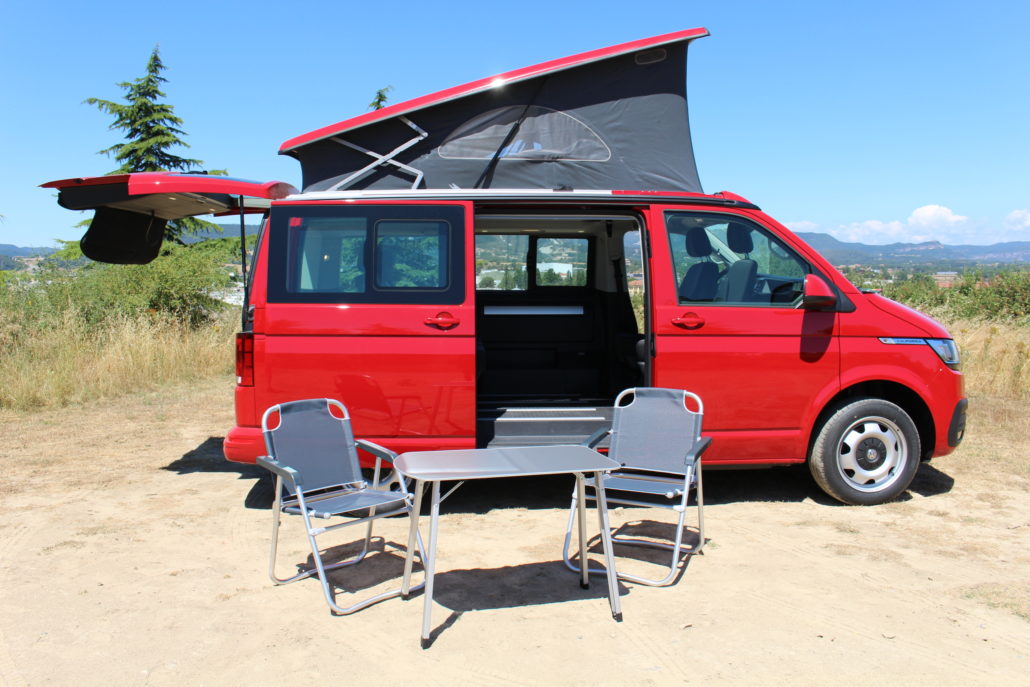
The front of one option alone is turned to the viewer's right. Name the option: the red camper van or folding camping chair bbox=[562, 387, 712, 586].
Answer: the red camper van

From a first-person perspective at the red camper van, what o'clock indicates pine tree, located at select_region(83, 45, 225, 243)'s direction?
The pine tree is roughly at 8 o'clock from the red camper van.

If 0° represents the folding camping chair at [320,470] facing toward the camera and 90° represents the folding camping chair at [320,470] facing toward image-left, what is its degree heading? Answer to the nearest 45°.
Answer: approximately 315°

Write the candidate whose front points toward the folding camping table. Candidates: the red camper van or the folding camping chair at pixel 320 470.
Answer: the folding camping chair

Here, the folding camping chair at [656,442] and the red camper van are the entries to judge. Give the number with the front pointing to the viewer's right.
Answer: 1

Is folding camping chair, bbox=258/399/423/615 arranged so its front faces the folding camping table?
yes

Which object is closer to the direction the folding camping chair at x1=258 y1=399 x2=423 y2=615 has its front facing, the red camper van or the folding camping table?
the folding camping table

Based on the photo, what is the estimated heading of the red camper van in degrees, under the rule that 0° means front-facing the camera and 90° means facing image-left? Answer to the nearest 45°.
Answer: approximately 270°

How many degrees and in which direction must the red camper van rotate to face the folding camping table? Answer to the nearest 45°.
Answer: approximately 90° to its right

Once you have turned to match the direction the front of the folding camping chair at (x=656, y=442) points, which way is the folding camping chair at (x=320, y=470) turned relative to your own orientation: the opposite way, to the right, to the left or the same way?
to the left

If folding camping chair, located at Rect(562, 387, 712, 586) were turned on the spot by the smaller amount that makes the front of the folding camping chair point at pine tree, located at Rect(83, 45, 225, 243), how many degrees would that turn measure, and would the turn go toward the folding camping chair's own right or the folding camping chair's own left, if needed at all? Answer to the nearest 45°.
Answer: approximately 90° to the folding camping chair's own right

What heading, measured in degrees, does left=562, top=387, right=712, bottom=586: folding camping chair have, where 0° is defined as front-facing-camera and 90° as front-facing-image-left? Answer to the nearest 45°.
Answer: approximately 45°
